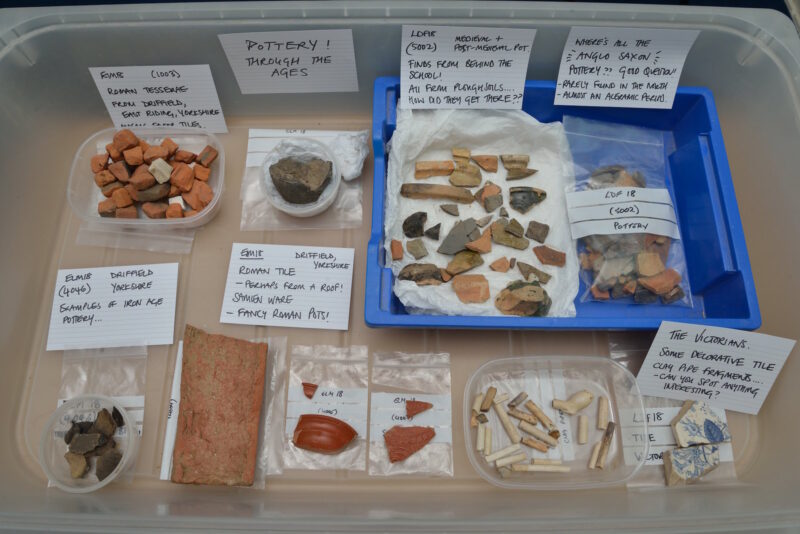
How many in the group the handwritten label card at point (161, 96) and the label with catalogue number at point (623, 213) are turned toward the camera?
2

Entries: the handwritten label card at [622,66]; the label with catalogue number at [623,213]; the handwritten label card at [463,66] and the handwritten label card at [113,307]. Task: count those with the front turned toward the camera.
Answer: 4

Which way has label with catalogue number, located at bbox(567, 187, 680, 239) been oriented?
toward the camera

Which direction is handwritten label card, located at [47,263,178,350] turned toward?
toward the camera

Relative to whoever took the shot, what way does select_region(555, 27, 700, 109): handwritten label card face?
facing the viewer

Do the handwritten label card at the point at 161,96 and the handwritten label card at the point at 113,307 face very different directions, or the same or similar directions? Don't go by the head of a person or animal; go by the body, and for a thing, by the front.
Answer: same or similar directions

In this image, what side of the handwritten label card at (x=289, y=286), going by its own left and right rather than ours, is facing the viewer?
front
